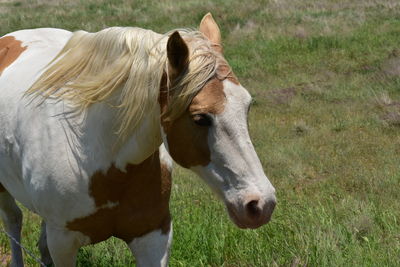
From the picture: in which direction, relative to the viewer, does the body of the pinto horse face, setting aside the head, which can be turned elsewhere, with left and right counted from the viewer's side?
facing the viewer and to the right of the viewer
